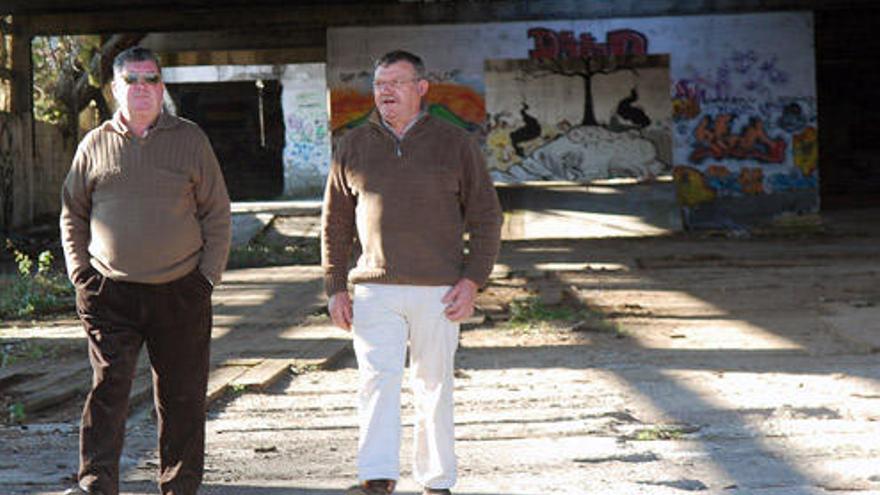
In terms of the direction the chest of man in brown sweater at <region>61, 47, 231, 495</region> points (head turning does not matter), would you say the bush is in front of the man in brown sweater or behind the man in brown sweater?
behind

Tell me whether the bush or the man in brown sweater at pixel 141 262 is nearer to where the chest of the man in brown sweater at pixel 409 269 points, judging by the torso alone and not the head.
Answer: the man in brown sweater

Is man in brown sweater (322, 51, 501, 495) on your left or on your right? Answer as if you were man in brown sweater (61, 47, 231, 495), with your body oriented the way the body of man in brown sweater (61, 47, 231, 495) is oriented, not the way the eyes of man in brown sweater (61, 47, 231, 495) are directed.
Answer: on your left

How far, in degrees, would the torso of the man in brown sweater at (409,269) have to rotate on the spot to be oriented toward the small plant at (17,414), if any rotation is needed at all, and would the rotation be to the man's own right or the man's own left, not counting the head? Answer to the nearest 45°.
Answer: approximately 135° to the man's own right

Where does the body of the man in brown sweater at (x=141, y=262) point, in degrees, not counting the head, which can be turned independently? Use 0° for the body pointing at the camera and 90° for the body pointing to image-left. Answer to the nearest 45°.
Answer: approximately 0°

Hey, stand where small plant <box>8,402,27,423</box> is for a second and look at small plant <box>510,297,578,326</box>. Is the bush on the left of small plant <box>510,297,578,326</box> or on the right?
left

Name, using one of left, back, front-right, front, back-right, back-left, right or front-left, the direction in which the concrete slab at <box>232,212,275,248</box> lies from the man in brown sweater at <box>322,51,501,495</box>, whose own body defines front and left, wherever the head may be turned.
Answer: back

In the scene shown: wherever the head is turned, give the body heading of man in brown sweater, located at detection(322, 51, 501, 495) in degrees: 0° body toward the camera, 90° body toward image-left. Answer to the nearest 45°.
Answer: approximately 0°

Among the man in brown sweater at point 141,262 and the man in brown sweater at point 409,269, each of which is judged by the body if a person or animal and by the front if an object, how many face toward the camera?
2

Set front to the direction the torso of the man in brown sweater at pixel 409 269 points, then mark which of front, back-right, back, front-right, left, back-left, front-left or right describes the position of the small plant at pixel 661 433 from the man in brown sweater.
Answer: back-left

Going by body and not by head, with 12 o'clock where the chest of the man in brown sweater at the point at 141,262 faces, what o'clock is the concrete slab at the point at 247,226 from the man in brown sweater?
The concrete slab is roughly at 6 o'clock from the man in brown sweater.

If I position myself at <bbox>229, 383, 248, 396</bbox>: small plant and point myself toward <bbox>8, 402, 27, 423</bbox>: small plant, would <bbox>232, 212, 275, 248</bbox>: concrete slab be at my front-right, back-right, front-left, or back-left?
back-right
